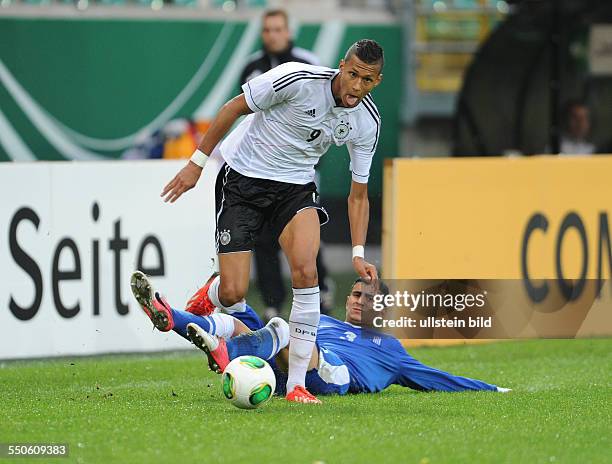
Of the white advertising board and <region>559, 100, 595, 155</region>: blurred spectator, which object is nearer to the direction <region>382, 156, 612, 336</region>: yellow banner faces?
the white advertising board

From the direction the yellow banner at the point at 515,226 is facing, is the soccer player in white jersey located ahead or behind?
ahead

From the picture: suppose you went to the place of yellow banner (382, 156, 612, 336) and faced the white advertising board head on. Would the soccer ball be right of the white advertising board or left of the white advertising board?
left

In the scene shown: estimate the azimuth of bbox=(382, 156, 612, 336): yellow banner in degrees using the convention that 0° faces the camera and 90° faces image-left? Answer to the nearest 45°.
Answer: approximately 0°

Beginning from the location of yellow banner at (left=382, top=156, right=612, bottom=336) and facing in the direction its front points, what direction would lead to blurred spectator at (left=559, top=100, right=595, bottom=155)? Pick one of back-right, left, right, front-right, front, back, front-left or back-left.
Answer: back

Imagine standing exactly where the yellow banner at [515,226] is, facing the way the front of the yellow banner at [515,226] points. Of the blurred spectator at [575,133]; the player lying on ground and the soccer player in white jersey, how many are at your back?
1

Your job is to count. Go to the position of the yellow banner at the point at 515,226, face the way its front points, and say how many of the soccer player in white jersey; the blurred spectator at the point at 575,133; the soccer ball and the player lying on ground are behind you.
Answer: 1

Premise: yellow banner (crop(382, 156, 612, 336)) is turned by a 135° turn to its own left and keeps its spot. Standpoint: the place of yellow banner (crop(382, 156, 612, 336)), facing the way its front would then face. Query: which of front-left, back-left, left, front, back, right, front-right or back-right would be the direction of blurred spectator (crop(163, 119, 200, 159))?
left

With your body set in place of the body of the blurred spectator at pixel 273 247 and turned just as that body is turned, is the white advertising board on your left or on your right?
on your right

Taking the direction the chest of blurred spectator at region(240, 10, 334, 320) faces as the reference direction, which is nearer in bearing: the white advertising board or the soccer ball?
the soccer ball

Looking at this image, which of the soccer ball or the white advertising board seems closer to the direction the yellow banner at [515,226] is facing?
the soccer ball
